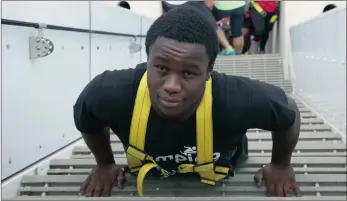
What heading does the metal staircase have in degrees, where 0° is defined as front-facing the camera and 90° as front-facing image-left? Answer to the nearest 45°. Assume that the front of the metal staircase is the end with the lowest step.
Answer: approximately 0°
